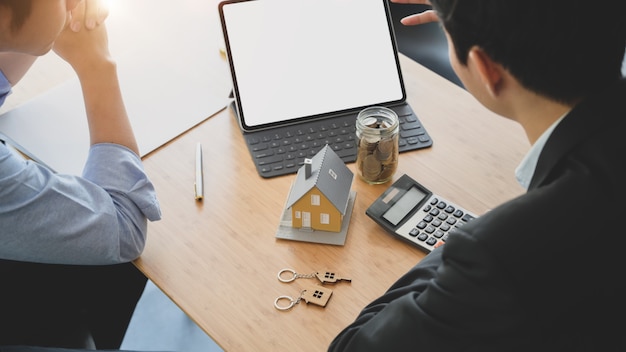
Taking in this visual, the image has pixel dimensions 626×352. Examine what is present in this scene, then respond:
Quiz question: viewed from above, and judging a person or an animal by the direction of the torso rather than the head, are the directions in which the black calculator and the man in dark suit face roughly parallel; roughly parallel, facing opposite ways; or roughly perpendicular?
roughly parallel, facing opposite ways

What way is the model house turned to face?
toward the camera

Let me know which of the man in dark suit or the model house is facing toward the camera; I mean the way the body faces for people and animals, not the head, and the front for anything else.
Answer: the model house

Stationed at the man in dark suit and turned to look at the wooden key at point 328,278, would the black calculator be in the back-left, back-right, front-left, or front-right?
front-right

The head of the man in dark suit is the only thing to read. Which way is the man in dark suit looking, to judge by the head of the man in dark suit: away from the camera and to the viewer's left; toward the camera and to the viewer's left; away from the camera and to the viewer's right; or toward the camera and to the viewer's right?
away from the camera and to the viewer's left

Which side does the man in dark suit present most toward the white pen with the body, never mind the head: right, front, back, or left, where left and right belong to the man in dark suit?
front

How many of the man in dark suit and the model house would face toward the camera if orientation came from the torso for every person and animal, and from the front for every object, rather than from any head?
1

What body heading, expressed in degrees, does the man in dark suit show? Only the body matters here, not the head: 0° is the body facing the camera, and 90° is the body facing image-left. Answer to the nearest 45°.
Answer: approximately 135°
